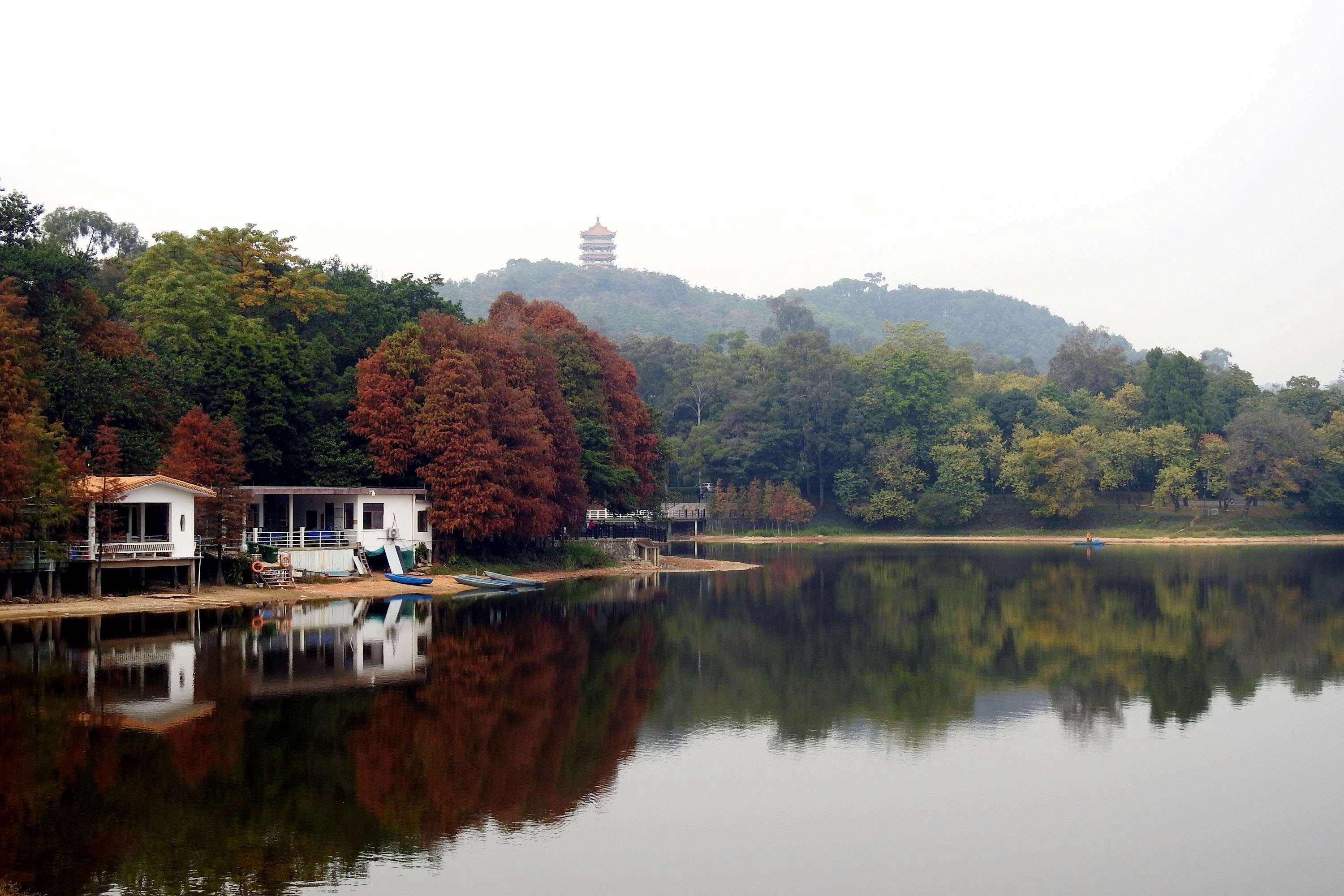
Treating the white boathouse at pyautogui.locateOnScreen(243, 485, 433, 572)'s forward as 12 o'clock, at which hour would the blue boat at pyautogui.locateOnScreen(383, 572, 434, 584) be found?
The blue boat is roughly at 11 o'clock from the white boathouse.

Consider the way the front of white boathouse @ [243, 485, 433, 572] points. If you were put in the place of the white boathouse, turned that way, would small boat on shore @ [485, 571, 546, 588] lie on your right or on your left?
on your left

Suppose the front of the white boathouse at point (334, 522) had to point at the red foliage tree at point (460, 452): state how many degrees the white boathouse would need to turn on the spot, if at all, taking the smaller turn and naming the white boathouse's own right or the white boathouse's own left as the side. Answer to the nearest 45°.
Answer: approximately 90° to the white boathouse's own left

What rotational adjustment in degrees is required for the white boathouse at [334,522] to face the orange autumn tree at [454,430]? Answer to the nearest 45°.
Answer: approximately 90° to its left

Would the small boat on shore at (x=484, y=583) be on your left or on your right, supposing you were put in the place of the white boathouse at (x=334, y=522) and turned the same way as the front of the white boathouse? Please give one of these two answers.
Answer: on your left

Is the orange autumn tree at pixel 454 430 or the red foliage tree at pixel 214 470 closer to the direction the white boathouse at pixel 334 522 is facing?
the red foliage tree

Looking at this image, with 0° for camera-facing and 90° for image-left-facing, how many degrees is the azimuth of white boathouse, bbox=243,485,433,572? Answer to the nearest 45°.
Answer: approximately 0°
